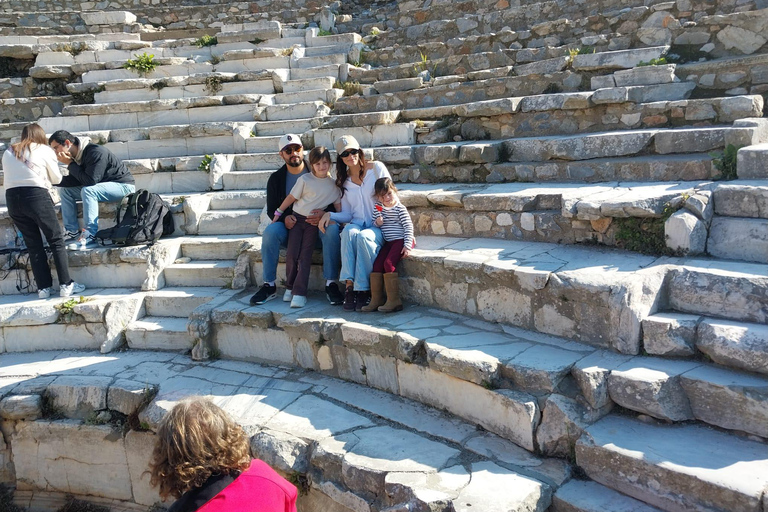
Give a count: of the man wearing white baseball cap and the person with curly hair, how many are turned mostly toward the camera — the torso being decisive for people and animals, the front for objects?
1

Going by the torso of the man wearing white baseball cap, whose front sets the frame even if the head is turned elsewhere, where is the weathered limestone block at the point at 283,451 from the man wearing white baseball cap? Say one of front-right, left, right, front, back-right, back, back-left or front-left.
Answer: front

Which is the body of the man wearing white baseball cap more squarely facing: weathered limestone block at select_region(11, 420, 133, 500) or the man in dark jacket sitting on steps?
the weathered limestone block

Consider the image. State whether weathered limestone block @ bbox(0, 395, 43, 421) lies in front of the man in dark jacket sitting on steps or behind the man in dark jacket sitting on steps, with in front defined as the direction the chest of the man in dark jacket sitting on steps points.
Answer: in front

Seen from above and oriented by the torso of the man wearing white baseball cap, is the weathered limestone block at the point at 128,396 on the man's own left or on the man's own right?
on the man's own right

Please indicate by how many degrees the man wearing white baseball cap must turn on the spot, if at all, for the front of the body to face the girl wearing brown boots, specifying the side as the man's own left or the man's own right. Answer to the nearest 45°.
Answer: approximately 45° to the man's own left

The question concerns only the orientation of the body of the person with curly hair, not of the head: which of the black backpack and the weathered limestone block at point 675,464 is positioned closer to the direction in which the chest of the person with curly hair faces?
the black backpack

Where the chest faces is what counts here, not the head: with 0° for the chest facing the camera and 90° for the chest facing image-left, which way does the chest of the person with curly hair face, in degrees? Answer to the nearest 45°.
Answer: approximately 135°

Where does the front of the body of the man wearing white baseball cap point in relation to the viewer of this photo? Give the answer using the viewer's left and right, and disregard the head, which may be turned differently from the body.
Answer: facing the viewer
